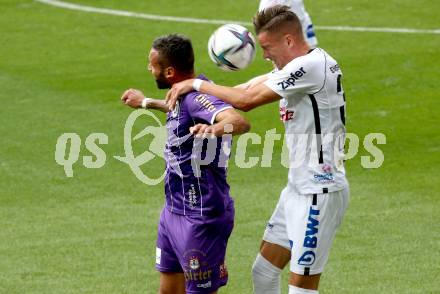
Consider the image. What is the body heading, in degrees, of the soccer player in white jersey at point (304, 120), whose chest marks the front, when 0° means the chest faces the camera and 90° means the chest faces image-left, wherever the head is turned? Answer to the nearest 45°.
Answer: approximately 90°

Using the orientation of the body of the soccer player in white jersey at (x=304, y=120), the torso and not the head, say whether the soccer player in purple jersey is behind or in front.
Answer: in front

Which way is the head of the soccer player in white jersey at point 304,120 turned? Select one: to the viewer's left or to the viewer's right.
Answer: to the viewer's left

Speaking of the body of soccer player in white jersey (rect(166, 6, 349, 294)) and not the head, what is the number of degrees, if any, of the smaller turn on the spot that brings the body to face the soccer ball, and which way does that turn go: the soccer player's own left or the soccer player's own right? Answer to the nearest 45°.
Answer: approximately 45° to the soccer player's own right
